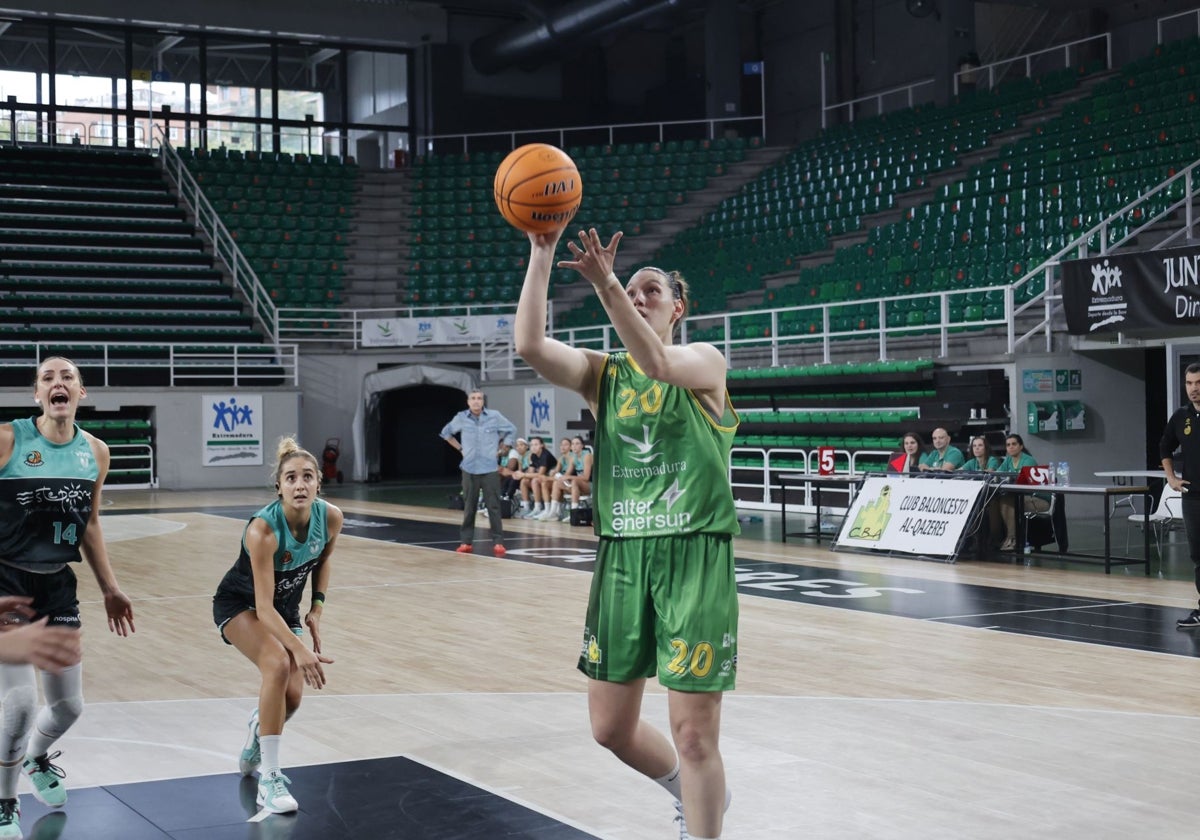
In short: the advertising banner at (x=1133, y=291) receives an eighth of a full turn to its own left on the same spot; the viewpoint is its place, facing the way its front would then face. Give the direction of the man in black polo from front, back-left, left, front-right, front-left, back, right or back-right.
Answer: front

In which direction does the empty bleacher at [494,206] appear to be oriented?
toward the camera

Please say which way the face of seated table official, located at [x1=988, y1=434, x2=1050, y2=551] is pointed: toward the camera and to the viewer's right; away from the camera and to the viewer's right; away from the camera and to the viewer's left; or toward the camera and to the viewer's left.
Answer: toward the camera and to the viewer's left

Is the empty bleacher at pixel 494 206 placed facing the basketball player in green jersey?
yes

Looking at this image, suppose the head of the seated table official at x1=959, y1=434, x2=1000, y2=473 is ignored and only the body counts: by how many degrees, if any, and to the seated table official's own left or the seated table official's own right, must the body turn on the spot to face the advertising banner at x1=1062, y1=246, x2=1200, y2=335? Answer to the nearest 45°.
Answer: approximately 180°

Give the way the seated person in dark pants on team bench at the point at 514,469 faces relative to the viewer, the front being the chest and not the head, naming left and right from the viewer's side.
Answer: facing the viewer and to the left of the viewer

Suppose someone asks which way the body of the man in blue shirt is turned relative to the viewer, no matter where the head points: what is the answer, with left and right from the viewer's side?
facing the viewer

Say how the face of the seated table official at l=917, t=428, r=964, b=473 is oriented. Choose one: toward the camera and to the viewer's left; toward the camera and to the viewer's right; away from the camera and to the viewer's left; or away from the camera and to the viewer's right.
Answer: toward the camera and to the viewer's left

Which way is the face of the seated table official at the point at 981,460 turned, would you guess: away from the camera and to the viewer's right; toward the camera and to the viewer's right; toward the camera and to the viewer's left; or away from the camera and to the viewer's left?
toward the camera and to the viewer's left

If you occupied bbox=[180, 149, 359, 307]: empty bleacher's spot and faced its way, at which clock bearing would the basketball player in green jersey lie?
The basketball player in green jersey is roughly at 12 o'clock from the empty bleacher.

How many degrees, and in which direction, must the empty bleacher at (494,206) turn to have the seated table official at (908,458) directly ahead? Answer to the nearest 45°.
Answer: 0° — it already faces them

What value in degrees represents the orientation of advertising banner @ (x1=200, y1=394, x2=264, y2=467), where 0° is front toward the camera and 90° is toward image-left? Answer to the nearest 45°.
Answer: approximately 0°
